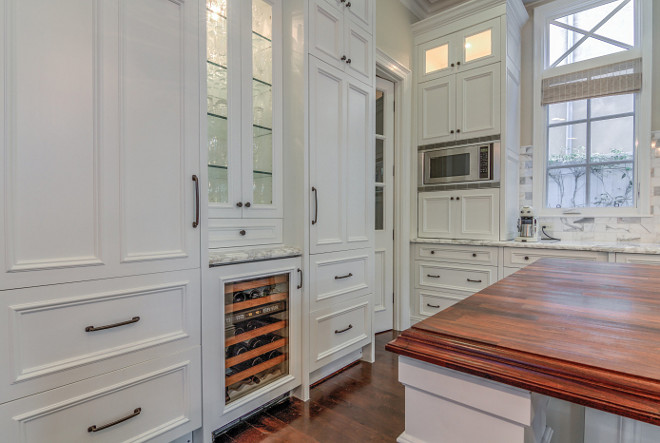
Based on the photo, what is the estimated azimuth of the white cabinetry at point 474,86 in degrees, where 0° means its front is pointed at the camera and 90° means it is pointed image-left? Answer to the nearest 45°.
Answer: approximately 45°

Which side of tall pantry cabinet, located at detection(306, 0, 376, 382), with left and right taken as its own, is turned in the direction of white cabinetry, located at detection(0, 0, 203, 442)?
right

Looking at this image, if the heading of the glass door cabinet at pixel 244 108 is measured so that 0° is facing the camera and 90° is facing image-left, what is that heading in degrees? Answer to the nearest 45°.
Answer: approximately 315°

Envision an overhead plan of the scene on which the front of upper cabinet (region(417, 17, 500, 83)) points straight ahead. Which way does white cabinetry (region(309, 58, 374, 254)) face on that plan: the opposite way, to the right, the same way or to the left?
to the left

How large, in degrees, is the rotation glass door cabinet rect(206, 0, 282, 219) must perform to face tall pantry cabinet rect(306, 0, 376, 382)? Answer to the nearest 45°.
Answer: approximately 45° to its left

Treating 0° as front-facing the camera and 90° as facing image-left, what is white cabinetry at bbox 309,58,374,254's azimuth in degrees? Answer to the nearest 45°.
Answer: approximately 315°

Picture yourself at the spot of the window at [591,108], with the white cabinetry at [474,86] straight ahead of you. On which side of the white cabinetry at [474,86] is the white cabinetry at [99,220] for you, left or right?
left

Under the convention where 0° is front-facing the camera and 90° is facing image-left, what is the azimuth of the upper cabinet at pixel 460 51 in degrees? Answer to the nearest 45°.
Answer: approximately 45°
